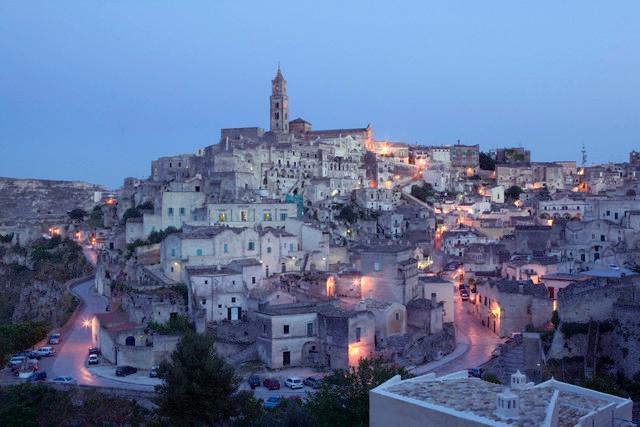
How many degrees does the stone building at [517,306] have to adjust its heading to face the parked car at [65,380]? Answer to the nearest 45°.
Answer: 0° — it already faces it

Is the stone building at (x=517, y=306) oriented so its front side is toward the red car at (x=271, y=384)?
yes

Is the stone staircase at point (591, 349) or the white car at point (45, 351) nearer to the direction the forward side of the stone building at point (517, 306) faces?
the white car

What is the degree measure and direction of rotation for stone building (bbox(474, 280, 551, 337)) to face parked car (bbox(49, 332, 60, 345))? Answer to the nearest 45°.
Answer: approximately 45° to its right

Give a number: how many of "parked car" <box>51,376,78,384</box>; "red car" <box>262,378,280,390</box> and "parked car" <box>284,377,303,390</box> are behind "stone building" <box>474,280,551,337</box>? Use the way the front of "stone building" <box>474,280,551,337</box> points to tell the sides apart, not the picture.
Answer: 0

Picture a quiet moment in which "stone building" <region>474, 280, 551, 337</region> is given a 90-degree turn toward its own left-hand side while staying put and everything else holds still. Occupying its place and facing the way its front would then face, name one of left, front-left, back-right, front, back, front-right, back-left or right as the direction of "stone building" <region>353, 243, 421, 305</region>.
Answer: back-right

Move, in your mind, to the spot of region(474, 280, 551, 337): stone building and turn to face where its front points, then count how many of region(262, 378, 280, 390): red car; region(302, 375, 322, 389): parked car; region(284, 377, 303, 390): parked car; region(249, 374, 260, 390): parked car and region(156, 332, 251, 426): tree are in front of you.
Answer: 5

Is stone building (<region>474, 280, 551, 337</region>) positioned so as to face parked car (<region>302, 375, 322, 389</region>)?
yes

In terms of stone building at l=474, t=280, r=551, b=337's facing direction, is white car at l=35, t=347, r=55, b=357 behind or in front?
in front

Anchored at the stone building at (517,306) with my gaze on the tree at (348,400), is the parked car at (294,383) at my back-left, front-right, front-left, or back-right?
front-right

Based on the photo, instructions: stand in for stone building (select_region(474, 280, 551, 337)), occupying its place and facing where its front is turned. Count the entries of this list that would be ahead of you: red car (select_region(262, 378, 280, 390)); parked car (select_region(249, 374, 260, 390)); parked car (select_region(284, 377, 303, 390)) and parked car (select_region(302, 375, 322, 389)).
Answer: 4

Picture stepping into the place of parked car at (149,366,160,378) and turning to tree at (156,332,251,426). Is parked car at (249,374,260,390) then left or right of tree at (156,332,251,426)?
left

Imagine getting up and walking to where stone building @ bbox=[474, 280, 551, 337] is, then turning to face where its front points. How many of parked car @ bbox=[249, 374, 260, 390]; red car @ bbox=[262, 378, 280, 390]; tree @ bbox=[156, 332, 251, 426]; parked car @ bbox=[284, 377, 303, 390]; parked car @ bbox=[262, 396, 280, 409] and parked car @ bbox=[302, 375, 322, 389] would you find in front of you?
6

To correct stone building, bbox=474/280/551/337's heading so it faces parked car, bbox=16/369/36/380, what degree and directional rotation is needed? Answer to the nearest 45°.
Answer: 0° — it already faces it

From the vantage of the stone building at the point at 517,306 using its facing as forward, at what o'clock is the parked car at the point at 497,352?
The parked car is roughly at 11 o'clock from the stone building.

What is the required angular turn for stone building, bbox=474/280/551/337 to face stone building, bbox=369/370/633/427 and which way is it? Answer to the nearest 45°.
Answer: approximately 45° to its left

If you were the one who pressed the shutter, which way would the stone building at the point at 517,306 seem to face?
facing the viewer and to the left of the viewer

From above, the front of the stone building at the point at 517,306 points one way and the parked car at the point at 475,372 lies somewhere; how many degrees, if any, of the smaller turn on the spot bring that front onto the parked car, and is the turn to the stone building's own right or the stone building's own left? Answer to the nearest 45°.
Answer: approximately 45° to the stone building's own left

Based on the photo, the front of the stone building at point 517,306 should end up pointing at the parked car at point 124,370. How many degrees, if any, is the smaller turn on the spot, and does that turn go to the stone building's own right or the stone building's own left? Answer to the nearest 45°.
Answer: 0° — it already faces it

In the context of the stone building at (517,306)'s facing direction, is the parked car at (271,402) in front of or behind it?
in front
